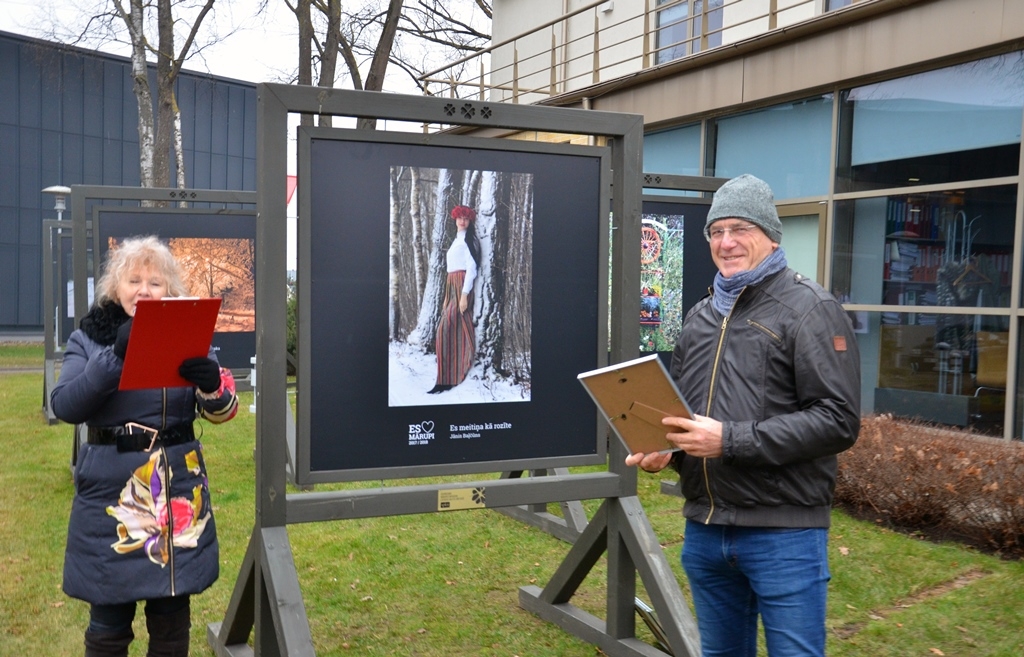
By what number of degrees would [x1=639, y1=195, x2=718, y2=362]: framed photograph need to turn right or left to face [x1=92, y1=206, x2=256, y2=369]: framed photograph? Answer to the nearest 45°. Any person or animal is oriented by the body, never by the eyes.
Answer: approximately 90° to its right

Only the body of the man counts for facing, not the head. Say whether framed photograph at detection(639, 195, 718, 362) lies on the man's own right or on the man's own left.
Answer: on the man's own right

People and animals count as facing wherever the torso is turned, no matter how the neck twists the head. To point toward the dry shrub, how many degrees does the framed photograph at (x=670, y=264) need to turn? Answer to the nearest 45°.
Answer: approximately 45° to its left

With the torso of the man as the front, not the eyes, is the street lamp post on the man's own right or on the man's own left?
on the man's own right

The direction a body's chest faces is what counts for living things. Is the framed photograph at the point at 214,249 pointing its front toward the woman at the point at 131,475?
yes

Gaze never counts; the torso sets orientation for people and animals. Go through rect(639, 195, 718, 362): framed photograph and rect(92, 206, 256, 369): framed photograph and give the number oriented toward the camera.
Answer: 2

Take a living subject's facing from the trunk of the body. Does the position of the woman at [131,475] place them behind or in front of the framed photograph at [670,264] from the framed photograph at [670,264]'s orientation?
in front

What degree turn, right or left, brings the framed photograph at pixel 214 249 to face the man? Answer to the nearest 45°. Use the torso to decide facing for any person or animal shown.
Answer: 0° — it already faces them

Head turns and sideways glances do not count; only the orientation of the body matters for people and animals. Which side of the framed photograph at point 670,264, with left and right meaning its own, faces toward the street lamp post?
right

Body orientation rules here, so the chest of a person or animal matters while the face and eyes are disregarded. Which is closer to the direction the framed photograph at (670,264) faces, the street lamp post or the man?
the man

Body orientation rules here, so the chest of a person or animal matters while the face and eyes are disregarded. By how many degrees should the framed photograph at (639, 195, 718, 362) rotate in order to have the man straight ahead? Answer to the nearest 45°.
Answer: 0° — it already faces them

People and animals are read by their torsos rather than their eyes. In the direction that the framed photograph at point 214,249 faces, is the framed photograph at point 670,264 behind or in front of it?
in front
